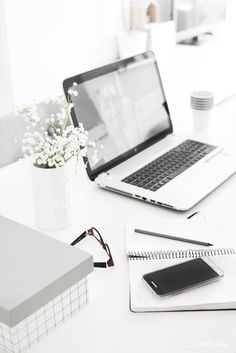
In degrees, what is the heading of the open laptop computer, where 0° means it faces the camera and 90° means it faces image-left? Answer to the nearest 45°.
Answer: approximately 315°

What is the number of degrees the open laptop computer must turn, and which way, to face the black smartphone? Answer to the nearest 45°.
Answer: approximately 45° to its right
